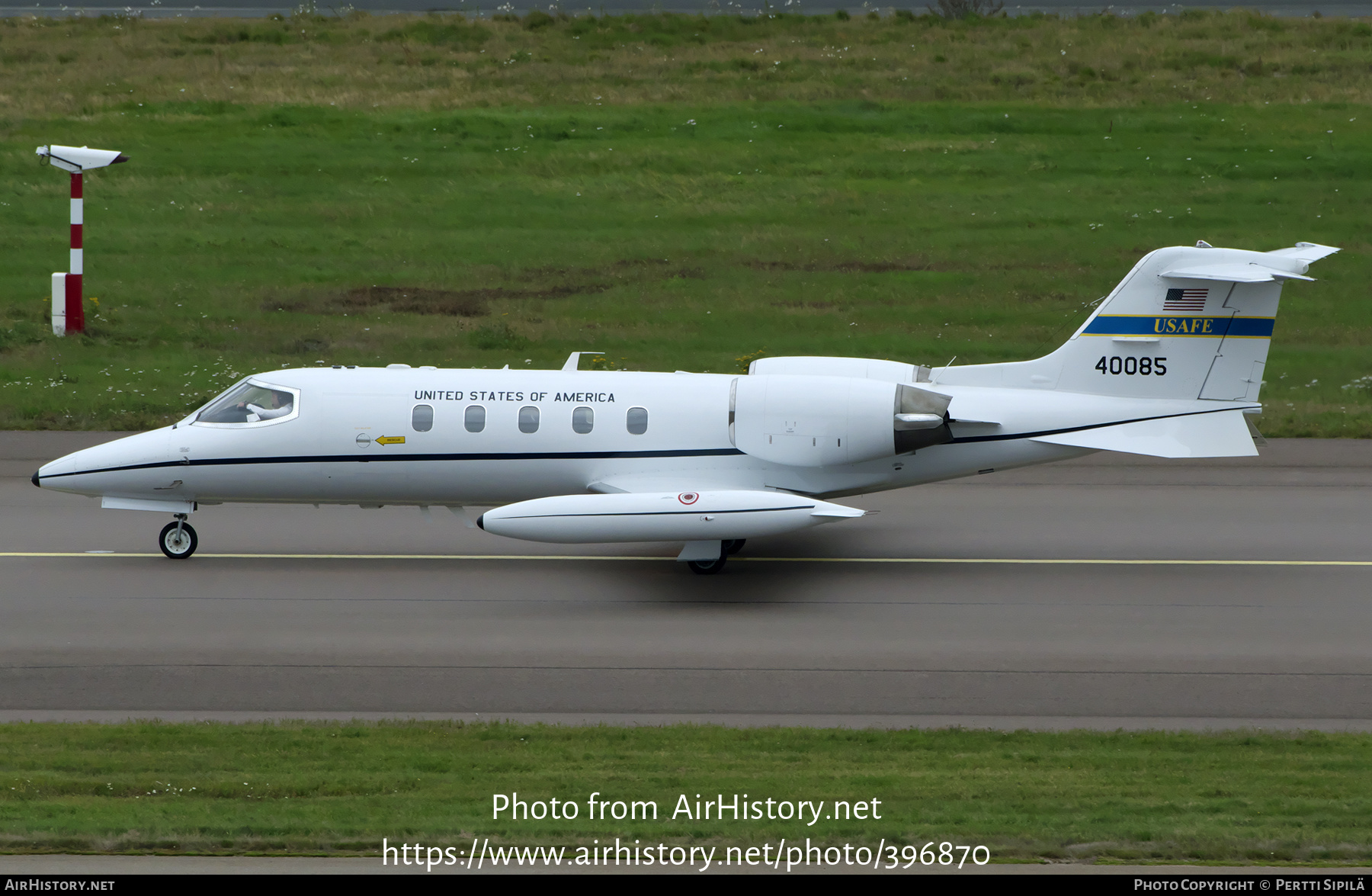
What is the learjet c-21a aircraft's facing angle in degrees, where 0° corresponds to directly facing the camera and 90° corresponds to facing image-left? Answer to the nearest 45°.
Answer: approximately 90°

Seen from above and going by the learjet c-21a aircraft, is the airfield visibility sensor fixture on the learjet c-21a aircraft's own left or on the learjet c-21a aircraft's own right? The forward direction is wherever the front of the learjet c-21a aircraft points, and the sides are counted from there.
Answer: on the learjet c-21a aircraft's own right

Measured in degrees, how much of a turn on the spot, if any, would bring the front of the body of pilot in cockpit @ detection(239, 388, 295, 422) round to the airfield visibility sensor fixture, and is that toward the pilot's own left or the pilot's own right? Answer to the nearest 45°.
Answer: approximately 90° to the pilot's own right

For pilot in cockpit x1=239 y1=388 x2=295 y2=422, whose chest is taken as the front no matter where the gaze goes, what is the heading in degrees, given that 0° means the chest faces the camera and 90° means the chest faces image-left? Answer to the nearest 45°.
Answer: approximately 90°
